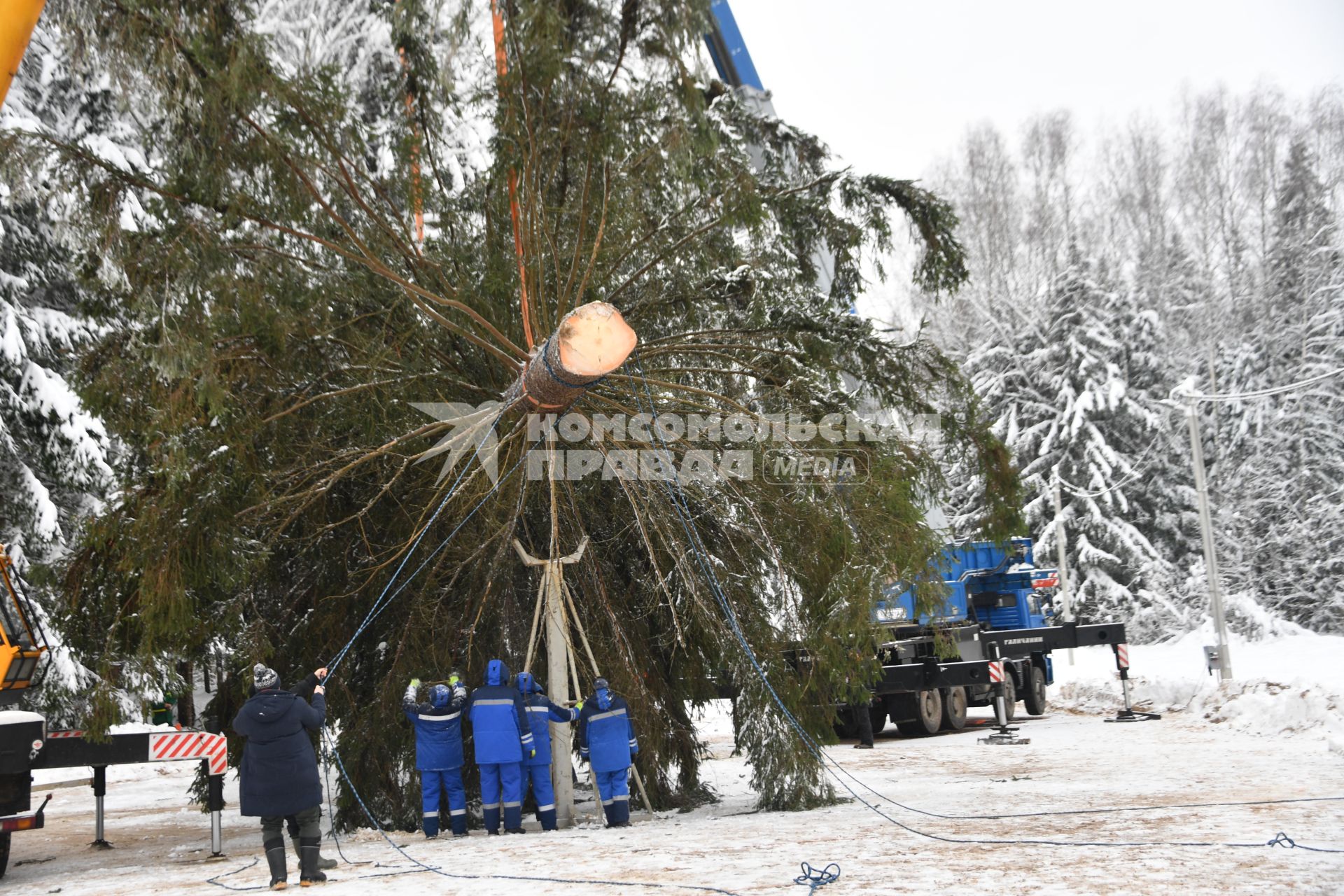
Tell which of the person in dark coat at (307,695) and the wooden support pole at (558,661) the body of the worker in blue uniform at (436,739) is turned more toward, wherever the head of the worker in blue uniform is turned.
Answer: the wooden support pole

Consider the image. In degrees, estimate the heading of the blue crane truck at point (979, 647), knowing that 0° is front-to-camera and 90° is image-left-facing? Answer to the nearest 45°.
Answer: approximately 225°

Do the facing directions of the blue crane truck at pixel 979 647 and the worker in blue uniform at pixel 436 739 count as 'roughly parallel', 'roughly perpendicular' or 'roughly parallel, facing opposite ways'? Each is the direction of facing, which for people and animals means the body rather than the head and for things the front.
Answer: roughly perpendicular

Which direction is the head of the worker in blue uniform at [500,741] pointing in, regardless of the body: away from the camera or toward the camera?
away from the camera

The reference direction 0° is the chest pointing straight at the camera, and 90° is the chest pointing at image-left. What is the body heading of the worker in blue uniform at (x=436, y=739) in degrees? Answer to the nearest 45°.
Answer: approximately 180°

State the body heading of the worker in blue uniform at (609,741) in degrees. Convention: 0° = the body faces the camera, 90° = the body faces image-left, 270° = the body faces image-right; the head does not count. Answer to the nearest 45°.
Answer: approximately 180°

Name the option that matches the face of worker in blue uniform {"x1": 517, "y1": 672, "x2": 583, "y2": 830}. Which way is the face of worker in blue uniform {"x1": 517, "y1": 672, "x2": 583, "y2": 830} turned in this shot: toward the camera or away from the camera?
away from the camera

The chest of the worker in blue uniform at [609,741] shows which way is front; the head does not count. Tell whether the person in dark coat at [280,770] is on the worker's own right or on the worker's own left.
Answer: on the worker's own left

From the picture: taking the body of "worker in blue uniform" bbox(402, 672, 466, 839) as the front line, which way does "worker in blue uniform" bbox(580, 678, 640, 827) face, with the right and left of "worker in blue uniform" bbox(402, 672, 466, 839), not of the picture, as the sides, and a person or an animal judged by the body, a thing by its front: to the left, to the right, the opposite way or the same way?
the same way

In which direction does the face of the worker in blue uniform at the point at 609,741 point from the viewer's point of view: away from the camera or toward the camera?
away from the camera

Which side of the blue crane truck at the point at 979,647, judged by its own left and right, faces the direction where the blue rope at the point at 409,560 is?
back

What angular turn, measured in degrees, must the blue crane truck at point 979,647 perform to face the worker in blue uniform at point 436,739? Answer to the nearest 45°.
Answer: approximately 135° to its right

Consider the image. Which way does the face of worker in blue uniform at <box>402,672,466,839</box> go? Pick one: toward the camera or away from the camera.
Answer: away from the camera

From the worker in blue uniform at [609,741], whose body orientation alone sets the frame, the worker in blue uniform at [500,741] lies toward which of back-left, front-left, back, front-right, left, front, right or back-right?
left

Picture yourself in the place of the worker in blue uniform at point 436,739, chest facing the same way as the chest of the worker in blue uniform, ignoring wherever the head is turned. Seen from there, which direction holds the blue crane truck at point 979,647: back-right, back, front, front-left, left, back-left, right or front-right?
front-right

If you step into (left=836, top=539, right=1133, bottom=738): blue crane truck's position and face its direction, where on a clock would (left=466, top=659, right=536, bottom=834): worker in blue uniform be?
The worker in blue uniform is roughly at 5 o'clock from the blue crane truck.

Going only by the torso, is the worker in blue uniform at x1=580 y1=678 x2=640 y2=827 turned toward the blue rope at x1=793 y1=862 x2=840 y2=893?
no

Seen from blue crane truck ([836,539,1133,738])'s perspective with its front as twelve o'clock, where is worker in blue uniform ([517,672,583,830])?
The worker in blue uniform is roughly at 5 o'clock from the blue crane truck.
